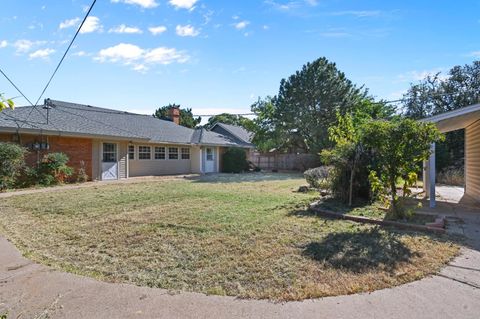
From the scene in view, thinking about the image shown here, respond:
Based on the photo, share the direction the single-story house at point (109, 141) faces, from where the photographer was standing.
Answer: facing the viewer and to the right of the viewer
